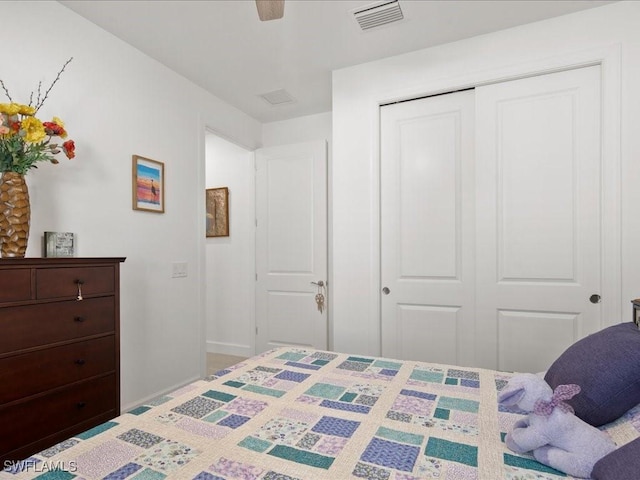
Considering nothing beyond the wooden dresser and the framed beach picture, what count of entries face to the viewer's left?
0

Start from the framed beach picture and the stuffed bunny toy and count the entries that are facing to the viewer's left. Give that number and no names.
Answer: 1

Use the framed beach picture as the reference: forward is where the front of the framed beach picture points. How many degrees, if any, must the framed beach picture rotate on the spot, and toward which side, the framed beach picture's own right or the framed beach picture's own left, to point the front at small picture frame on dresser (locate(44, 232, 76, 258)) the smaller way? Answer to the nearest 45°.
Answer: approximately 90° to the framed beach picture's own right

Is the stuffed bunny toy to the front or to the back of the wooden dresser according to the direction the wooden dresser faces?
to the front

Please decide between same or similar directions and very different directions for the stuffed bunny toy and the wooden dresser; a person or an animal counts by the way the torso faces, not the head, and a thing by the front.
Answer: very different directions

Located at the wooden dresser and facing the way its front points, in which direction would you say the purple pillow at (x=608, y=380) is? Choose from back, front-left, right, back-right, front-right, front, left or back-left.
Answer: front

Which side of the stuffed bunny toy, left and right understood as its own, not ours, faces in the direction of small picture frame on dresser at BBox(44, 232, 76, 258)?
front

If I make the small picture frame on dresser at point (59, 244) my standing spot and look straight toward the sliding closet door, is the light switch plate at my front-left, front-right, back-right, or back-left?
front-left

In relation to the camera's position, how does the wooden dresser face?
facing the viewer and to the right of the viewer

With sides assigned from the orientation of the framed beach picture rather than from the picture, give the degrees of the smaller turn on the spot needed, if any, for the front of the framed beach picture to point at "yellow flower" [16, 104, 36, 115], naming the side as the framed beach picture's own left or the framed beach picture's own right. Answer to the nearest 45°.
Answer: approximately 90° to the framed beach picture's own right

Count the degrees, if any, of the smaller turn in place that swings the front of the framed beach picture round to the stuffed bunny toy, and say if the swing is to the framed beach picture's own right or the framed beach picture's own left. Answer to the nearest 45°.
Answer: approximately 45° to the framed beach picture's own right

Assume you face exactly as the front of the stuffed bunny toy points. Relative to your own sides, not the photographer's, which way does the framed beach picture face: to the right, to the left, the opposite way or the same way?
the opposite way

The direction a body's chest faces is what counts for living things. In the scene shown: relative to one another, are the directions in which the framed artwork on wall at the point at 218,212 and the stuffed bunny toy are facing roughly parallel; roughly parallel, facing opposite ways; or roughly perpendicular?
roughly perpendicular

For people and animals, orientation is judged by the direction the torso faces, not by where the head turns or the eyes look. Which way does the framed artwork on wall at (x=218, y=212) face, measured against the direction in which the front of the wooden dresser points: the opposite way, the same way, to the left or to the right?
to the right

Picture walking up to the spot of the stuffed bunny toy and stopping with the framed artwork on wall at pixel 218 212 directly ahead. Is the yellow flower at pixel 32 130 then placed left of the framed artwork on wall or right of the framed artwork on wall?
left

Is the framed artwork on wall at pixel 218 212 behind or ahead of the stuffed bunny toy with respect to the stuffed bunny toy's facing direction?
ahead

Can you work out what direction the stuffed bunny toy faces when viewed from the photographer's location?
facing to the left of the viewer
